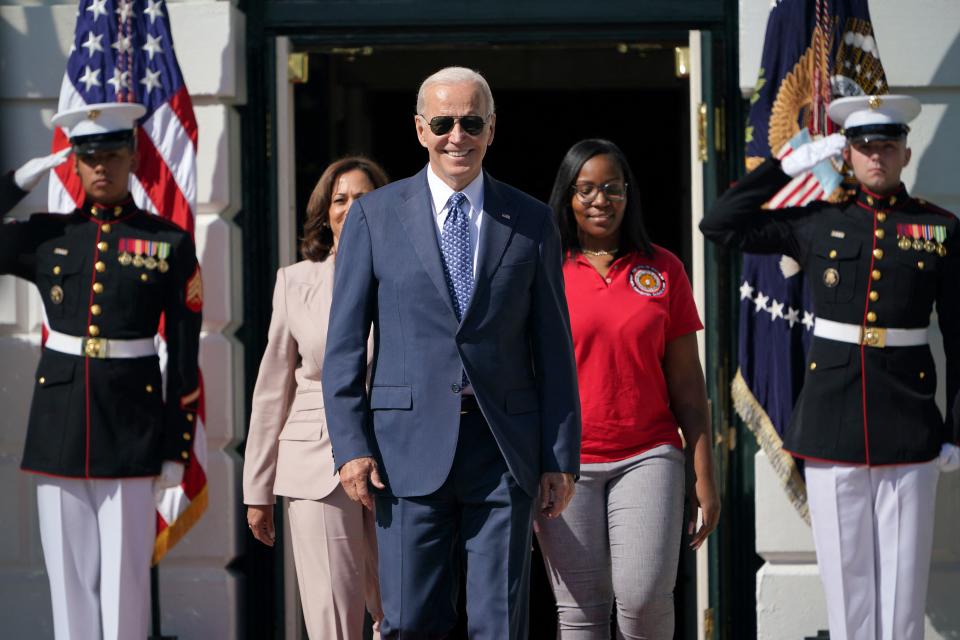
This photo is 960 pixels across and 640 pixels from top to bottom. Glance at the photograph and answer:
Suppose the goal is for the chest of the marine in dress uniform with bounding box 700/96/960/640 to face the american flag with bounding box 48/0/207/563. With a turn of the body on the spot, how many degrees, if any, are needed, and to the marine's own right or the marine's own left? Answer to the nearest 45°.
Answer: approximately 90° to the marine's own right

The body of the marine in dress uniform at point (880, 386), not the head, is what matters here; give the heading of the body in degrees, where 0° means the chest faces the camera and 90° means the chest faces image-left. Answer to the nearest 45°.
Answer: approximately 0°

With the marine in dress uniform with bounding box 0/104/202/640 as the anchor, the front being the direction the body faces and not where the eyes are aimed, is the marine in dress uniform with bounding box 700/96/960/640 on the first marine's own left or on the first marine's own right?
on the first marine's own left

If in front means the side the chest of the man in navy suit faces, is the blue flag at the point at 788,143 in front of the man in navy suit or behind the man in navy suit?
behind
